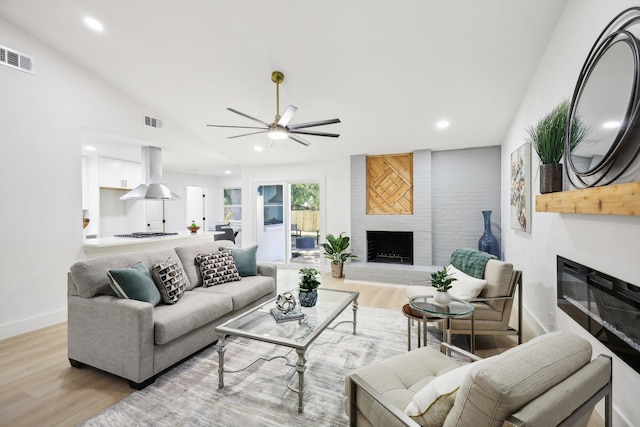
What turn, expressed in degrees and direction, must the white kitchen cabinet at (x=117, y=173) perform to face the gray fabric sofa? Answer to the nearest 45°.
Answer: approximately 45° to its right

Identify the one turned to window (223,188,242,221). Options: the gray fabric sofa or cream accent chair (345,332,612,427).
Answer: the cream accent chair

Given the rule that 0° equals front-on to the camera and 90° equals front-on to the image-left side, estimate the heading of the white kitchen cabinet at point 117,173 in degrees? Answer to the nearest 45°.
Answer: approximately 315°

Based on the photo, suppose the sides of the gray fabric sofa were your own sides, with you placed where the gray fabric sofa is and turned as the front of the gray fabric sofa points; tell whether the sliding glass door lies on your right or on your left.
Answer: on your left

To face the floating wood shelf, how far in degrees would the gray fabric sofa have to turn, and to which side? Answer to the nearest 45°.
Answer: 0° — it already faces it

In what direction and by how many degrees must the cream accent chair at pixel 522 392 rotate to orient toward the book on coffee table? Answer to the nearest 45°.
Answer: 0° — it already faces it

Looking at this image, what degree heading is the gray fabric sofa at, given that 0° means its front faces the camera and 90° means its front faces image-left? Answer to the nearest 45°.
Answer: approximately 315°

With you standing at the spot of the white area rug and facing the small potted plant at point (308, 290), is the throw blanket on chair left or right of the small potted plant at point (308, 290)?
right

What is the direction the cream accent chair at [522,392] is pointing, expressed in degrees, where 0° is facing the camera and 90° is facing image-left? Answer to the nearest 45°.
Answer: approximately 135°

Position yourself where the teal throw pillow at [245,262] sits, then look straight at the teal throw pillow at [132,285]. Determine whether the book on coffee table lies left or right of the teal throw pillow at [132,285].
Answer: left

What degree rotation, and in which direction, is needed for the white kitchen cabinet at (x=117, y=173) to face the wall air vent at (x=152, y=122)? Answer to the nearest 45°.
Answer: approximately 45° to its right

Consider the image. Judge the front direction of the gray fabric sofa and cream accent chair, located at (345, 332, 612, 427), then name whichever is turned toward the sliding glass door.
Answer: the cream accent chair
